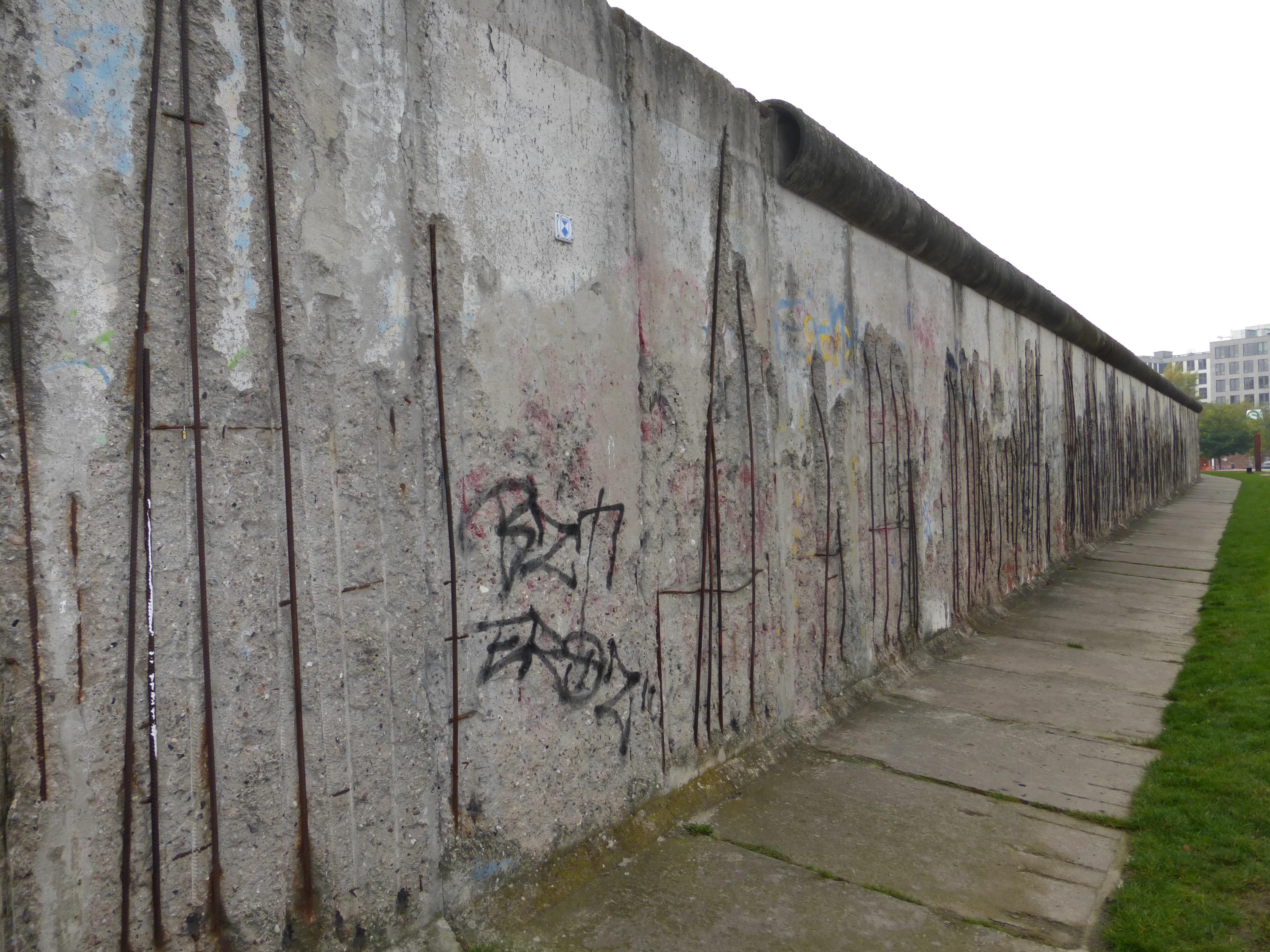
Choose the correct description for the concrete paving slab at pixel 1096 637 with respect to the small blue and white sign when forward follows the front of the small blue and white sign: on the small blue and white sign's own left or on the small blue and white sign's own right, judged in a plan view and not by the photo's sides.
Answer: on the small blue and white sign's own left

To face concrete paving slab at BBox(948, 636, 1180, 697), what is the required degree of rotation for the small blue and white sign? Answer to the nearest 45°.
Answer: approximately 90° to its left

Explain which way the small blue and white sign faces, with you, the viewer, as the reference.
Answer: facing the viewer and to the right of the viewer

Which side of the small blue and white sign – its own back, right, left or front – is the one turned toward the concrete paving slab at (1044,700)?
left
